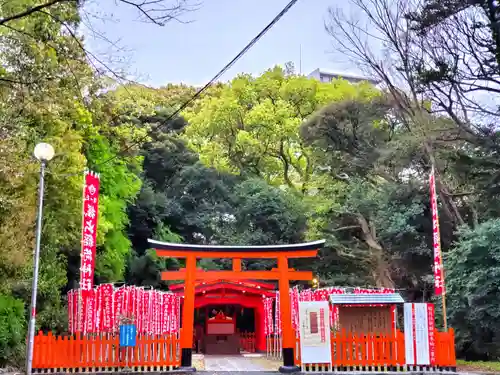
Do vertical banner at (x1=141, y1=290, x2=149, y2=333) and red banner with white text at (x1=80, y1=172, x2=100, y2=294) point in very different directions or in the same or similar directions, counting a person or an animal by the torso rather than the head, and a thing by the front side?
same or similar directions

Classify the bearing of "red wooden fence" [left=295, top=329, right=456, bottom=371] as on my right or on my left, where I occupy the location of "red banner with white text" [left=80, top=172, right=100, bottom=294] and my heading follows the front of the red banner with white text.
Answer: on my left

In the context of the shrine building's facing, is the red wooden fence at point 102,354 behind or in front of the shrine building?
in front

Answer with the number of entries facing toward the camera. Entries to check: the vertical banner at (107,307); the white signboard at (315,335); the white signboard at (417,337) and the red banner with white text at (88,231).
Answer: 4

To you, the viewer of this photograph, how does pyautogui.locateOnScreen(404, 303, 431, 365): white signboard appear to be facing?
facing the viewer

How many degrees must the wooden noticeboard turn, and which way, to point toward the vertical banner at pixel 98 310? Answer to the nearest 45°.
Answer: approximately 90° to its right

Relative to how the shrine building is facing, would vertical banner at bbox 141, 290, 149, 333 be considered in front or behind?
in front

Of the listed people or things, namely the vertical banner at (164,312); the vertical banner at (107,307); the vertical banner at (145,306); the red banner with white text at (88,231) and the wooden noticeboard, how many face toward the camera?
5

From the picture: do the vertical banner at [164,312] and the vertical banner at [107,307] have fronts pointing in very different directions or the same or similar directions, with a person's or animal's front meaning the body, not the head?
same or similar directions

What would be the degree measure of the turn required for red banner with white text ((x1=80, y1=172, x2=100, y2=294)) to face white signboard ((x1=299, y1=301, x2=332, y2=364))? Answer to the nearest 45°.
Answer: approximately 90° to its left
